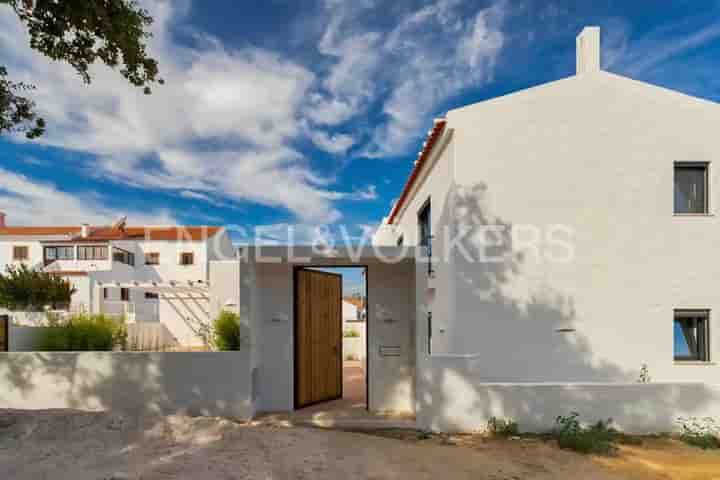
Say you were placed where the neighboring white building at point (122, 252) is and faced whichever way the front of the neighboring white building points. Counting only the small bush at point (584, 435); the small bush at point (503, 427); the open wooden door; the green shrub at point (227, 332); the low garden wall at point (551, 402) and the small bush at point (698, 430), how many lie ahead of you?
6

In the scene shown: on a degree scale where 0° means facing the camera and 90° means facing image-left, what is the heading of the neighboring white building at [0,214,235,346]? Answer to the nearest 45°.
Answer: approximately 0°

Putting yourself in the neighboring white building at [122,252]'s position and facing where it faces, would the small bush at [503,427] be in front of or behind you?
in front

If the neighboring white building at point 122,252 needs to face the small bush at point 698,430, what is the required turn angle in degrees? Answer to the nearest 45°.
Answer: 0° — it already faces it

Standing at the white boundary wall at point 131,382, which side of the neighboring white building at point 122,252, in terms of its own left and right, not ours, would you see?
front

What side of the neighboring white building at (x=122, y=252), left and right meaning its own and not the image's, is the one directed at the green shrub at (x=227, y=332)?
front

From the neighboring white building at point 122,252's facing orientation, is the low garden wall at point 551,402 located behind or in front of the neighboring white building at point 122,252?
in front
